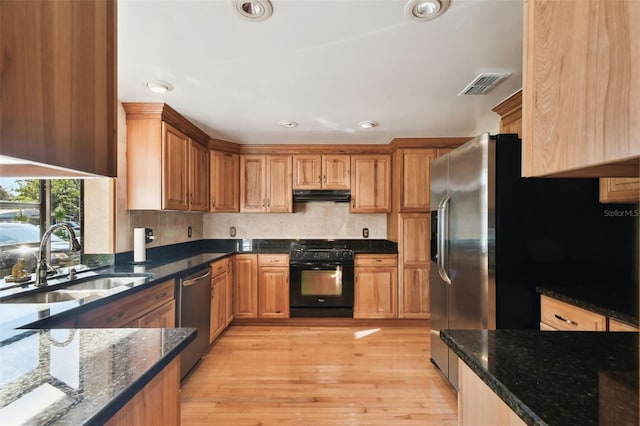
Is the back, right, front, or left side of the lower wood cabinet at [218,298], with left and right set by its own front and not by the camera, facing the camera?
right

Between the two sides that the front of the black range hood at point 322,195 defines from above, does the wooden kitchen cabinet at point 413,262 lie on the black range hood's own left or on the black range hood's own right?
on the black range hood's own left

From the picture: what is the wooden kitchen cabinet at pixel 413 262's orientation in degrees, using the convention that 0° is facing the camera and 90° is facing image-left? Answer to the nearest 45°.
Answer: approximately 0°

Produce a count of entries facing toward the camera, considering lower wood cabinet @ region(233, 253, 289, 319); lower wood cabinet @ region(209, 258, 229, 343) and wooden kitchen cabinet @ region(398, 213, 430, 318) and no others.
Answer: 2

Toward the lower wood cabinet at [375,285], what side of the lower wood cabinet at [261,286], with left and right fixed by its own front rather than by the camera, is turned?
left

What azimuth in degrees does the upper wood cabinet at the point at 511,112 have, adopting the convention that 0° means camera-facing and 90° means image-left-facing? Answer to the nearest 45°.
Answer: approximately 45°

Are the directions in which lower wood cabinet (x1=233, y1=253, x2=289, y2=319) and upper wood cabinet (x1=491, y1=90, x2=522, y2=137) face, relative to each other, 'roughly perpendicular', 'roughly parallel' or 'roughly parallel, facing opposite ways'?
roughly perpendicular

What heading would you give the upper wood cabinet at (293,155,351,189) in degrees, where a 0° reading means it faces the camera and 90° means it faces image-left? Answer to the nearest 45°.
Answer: approximately 0°

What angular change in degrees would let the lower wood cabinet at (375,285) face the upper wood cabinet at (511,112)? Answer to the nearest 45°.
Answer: approximately 45° to its left
